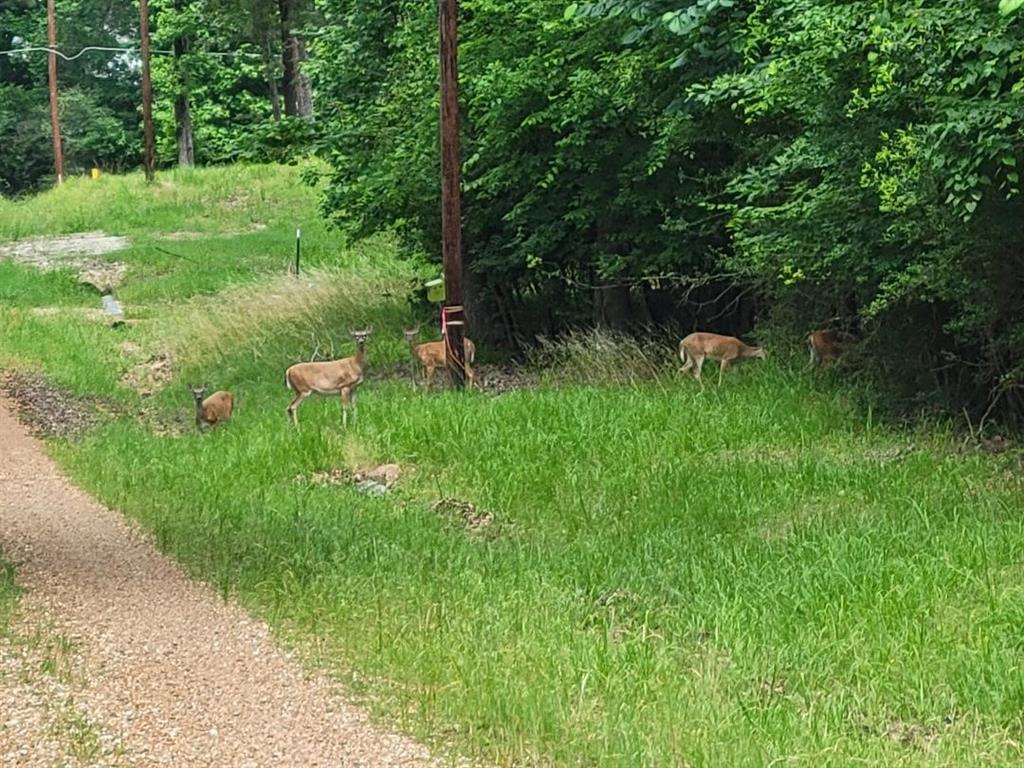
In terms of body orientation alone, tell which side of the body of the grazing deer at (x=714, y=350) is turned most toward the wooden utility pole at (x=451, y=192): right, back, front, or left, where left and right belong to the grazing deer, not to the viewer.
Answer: back

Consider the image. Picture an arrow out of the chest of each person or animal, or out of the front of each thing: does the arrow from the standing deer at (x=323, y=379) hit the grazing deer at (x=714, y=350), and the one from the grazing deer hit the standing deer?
no

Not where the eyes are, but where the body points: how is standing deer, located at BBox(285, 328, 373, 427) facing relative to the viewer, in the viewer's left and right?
facing to the right of the viewer

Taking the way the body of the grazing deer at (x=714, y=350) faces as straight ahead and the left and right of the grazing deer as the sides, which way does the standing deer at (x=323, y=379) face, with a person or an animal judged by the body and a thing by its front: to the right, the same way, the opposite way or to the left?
the same way

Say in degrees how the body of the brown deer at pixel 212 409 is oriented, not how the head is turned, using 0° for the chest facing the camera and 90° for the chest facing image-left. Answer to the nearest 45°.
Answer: approximately 45°

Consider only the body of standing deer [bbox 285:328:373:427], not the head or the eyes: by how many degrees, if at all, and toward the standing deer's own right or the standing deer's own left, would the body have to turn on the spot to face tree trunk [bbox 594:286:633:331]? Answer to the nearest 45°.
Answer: approximately 45° to the standing deer's own left

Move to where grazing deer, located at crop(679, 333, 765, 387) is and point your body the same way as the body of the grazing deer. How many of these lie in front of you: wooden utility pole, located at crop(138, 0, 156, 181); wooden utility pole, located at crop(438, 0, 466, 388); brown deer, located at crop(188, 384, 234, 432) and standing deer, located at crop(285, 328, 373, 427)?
0

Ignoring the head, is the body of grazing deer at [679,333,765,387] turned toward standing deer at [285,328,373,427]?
no

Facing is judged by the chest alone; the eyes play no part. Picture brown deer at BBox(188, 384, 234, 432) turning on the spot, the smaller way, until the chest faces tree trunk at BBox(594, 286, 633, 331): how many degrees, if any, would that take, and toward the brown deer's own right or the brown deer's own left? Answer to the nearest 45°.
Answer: approximately 180°

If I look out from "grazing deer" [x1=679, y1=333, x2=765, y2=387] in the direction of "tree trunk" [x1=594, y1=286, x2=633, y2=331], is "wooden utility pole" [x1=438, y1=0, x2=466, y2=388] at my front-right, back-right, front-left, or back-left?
front-left

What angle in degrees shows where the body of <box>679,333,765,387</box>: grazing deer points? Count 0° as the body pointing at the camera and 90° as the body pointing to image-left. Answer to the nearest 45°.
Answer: approximately 270°

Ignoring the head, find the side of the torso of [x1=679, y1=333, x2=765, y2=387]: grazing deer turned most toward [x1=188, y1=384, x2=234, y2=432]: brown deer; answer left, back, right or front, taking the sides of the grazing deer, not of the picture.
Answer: back

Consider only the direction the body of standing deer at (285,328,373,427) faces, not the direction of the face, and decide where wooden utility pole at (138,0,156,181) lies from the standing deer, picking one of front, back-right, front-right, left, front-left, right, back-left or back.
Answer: left

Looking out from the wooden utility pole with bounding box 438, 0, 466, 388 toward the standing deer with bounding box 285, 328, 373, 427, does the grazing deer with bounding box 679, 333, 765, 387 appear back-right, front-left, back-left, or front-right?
back-left
